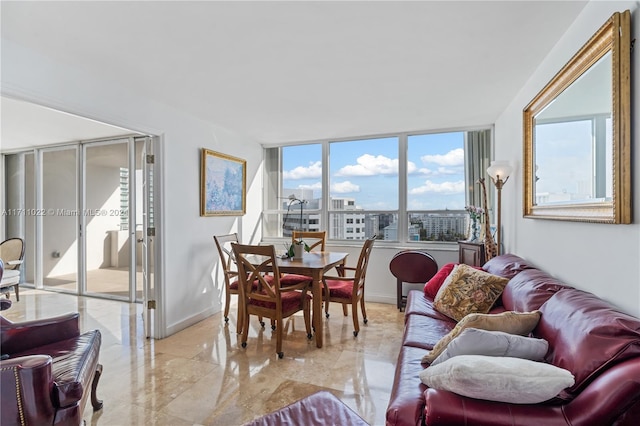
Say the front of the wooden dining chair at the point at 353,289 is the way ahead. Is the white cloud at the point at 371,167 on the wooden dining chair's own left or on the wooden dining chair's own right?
on the wooden dining chair's own right

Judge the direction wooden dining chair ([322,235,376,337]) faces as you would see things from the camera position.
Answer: facing away from the viewer and to the left of the viewer

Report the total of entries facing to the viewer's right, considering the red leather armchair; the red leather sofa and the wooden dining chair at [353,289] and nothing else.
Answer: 1

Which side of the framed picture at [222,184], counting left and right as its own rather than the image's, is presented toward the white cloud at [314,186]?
left

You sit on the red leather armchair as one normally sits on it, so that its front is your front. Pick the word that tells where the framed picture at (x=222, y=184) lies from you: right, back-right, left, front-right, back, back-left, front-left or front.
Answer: front-left

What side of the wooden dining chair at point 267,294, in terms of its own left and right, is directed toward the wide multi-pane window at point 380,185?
front

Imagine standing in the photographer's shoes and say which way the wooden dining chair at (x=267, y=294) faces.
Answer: facing away from the viewer and to the right of the viewer

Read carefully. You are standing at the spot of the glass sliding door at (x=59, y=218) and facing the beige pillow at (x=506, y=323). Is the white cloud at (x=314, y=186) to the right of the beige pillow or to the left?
left

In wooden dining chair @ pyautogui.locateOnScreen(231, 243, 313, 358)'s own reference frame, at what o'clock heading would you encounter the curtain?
The curtain is roughly at 1 o'clock from the wooden dining chair.

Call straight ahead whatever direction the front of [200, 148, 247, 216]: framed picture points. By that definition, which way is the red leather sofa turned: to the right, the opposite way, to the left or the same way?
the opposite way

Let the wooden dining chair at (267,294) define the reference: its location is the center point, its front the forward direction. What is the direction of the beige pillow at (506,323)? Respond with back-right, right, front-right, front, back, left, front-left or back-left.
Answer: right

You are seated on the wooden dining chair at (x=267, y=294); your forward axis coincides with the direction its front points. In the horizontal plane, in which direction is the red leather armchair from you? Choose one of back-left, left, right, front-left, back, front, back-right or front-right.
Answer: back

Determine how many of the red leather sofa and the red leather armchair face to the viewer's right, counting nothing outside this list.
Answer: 1

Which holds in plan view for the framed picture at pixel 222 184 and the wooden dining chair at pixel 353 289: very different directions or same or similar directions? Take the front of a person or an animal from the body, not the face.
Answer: very different directions

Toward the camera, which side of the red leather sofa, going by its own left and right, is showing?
left

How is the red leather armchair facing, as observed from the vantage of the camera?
facing to the right of the viewer
